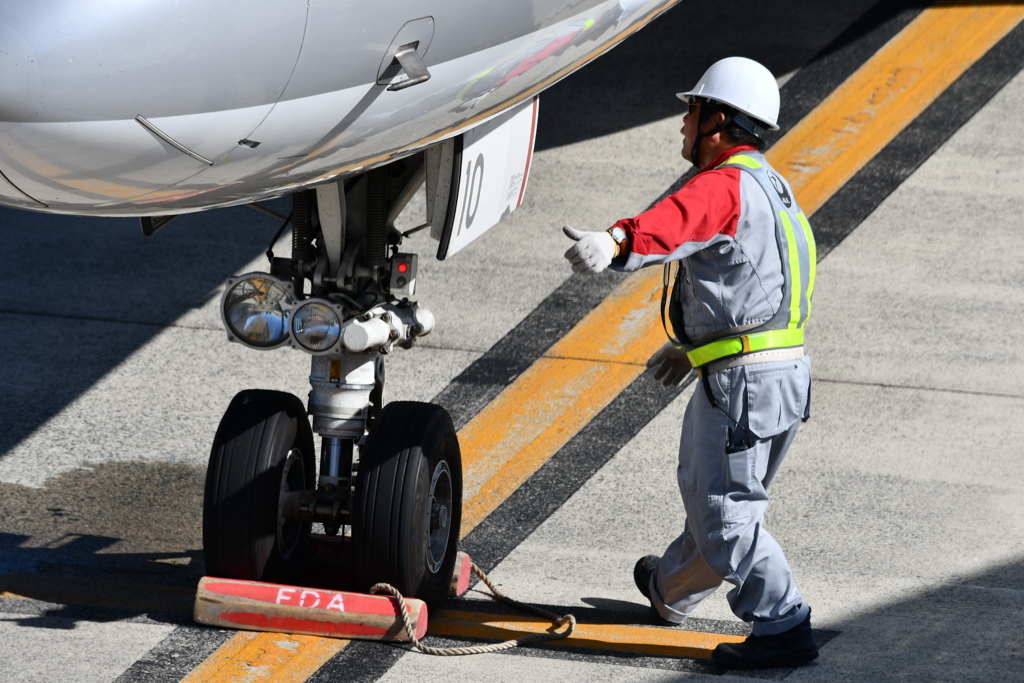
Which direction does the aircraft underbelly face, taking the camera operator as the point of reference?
facing the viewer and to the left of the viewer

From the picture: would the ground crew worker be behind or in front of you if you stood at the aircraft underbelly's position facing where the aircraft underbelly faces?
behind
